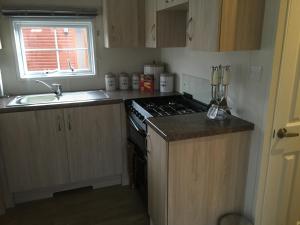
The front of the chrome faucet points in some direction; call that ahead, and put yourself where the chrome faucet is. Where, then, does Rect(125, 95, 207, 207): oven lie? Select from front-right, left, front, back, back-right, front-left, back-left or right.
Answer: back-left

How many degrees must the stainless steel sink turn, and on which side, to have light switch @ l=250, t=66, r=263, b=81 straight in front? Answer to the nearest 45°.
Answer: approximately 45° to its left

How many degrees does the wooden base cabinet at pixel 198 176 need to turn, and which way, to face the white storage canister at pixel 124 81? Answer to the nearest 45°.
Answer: approximately 90° to its right

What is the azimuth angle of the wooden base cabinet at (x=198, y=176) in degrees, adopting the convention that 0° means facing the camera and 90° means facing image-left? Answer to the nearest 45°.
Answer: approximately 45°

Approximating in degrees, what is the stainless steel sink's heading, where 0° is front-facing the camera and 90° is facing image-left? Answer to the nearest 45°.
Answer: approximately 0°
